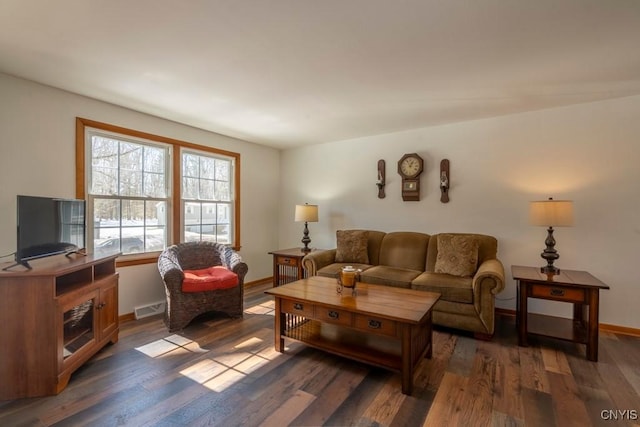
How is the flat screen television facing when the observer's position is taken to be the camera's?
facing the viewer and to the right of the viewer

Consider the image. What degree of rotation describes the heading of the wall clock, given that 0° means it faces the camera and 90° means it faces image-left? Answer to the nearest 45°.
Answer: approximately 0°

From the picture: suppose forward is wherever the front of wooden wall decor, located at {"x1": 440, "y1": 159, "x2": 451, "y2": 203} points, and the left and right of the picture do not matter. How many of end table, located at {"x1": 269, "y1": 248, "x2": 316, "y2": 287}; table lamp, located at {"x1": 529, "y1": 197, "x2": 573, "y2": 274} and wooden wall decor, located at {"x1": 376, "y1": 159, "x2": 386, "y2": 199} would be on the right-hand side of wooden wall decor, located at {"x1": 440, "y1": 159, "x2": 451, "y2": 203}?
2

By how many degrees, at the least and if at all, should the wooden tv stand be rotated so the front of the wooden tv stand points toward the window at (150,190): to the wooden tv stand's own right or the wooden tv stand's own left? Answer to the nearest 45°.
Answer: approximately 90° to the wooden tv stand's own left

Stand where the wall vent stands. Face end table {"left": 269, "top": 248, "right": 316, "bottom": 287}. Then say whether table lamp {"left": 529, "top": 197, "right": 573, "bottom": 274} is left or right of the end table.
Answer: right

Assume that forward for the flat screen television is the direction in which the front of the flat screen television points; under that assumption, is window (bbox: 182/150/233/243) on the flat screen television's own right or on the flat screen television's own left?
on the flat screen television's own left

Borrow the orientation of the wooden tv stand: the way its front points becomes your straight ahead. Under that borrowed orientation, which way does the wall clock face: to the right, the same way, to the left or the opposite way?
to the right

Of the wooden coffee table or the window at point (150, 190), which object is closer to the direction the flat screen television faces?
the wooden coffee table

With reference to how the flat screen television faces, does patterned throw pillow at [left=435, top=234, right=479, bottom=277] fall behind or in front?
in front

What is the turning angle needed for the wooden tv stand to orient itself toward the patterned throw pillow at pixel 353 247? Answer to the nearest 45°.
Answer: approximately 45° to its left

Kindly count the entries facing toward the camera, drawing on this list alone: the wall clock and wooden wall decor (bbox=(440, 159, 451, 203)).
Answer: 2

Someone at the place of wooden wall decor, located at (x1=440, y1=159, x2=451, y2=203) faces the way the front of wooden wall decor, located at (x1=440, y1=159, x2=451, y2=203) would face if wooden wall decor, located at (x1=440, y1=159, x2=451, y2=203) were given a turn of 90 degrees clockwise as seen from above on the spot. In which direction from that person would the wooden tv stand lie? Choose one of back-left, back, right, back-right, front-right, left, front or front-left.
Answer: front-left

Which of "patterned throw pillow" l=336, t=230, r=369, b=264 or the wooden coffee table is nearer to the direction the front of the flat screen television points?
the wooden coffee table
